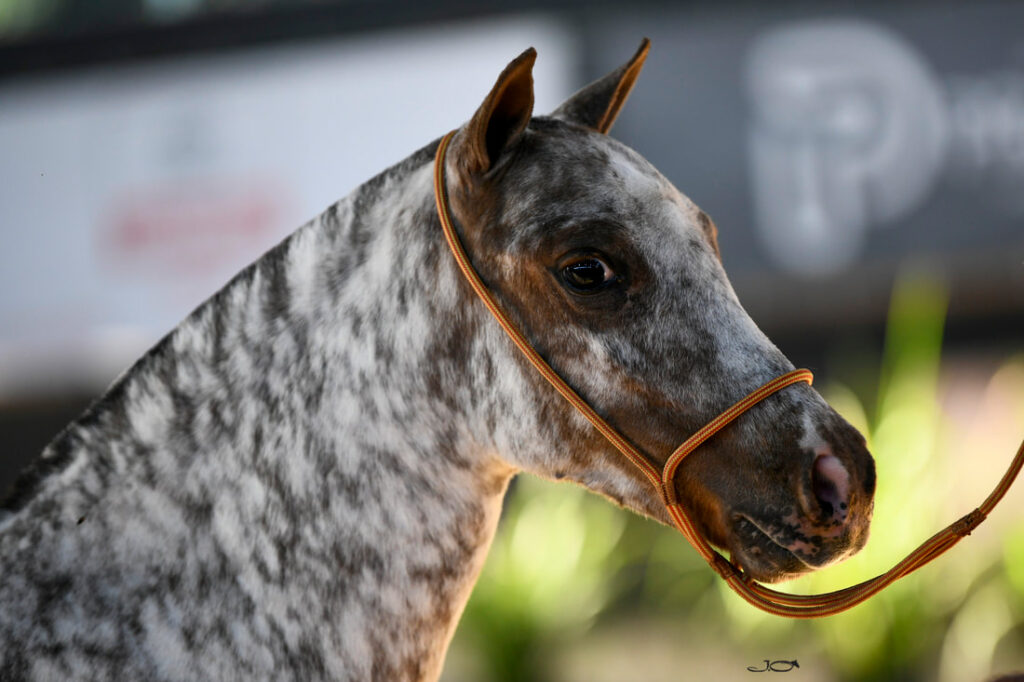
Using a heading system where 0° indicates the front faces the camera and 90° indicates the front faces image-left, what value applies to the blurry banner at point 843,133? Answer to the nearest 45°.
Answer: approximately 0°

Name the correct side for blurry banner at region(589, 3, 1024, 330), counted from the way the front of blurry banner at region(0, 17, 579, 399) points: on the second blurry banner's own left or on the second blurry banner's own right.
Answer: on the second blurry banner's own left

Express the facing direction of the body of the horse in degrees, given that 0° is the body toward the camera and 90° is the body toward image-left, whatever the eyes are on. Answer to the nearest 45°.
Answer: approximately 270°

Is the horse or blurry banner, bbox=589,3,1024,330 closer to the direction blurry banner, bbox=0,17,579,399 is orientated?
the horse

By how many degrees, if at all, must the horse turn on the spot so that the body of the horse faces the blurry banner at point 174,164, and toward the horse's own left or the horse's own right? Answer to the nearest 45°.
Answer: approximately 90° to the horse's own left

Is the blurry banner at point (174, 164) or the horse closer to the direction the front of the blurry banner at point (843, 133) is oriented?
the horse

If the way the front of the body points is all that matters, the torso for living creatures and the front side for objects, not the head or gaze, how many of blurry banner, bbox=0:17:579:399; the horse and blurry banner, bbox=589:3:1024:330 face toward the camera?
2

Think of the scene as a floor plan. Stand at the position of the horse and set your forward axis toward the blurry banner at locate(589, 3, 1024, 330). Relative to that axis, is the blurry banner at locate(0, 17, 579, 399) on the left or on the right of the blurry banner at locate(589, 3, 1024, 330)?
left
